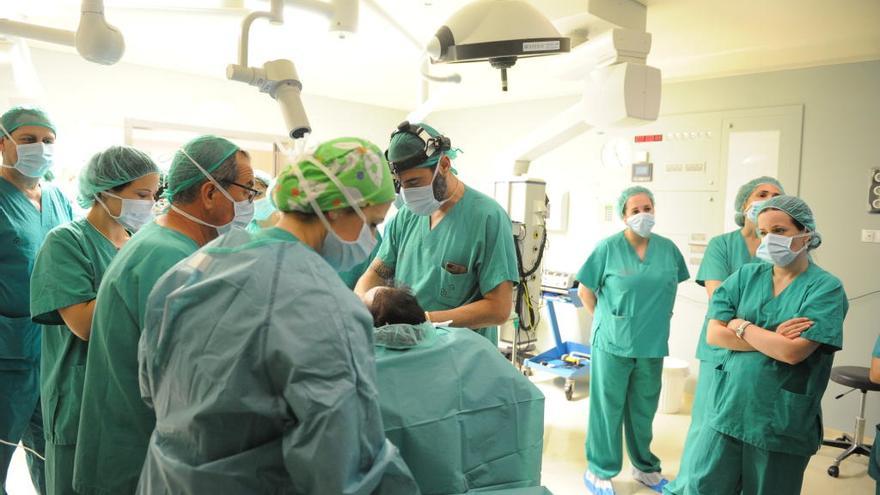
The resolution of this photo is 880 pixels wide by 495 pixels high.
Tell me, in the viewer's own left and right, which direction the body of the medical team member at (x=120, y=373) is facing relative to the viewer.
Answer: facing to the right of the viewer

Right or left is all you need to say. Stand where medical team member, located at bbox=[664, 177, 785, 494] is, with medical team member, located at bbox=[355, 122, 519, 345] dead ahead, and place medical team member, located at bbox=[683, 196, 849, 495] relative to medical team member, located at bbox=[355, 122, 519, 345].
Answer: left

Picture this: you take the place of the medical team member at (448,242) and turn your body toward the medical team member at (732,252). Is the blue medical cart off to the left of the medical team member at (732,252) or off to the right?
left

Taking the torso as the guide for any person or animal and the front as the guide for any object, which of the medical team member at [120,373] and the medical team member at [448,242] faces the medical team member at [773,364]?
the medical team member at [120,373]

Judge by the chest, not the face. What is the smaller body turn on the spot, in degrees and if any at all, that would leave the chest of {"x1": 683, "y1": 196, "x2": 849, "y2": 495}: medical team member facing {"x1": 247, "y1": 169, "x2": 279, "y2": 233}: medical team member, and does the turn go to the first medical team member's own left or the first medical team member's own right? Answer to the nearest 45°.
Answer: approximately 45° to the first medical team member's own right

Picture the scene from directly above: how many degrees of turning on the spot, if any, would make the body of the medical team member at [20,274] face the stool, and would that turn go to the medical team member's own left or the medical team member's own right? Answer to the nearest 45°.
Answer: approximately 45° to the medical team member's own left

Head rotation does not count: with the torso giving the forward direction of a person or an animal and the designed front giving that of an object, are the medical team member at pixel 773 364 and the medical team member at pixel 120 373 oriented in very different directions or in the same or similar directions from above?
very different directions

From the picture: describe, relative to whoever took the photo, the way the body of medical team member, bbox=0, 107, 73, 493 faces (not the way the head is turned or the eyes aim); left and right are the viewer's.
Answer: facing the viewer and to the right of the viewer

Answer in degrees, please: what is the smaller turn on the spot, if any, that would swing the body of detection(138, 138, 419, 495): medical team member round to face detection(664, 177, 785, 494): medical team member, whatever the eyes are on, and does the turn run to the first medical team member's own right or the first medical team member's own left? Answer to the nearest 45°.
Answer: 0° — they already face them

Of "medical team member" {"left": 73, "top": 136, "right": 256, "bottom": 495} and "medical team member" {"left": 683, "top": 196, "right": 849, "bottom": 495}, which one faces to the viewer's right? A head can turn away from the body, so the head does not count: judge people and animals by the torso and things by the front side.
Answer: "medical team member" {"left": 73, "top": 136, "right": 256, "bottom": 495}

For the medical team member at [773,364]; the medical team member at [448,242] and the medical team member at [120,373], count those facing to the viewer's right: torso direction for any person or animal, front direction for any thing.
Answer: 1
